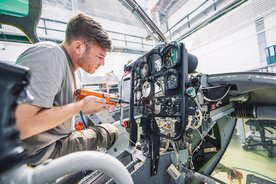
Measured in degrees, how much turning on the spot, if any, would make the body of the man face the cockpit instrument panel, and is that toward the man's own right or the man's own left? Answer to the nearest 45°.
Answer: approximately 45° to the man's own right

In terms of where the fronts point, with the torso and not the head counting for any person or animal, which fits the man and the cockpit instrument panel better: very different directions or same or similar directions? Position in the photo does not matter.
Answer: very different directions

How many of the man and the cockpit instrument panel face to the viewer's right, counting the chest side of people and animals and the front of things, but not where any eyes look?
1

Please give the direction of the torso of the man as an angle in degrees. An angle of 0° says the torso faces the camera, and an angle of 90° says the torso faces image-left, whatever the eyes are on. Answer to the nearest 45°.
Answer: approximately 270°

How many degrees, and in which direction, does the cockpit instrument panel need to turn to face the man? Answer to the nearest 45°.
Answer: approximately 45° to its right
